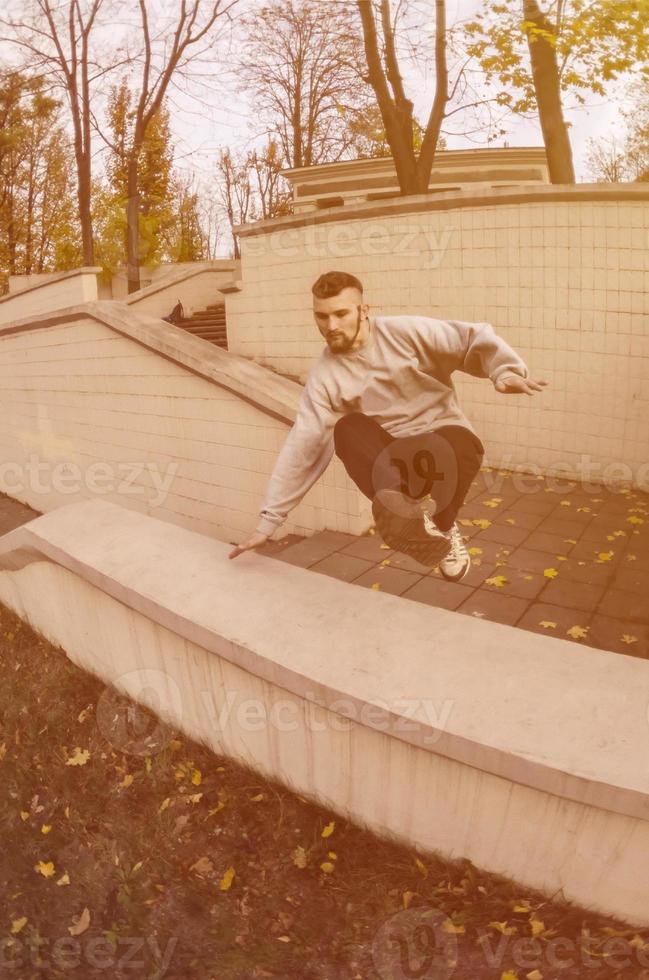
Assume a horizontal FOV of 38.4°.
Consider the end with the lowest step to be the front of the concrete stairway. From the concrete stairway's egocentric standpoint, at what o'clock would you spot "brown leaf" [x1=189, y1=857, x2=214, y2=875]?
The brown leaf is roughly at 12 o'clock from the concrete stairway.

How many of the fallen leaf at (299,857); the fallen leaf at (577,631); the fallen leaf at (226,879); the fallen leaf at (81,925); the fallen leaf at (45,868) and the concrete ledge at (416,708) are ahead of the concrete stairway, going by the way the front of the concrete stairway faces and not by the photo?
6

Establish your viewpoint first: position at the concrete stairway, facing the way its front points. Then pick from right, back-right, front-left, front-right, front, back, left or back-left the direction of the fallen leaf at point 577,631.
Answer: front

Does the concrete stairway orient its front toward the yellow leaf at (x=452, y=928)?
yes

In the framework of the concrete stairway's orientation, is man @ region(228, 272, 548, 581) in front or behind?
in front

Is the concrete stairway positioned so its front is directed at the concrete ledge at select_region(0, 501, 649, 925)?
yes

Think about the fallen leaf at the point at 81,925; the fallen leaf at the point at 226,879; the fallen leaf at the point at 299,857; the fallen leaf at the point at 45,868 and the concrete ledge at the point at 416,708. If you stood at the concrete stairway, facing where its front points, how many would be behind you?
0

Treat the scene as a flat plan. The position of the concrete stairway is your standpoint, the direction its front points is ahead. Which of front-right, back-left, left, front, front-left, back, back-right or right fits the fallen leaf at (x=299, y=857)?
front

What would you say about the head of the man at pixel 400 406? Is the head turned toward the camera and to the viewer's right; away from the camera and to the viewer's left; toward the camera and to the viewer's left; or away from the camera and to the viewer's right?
toward the camera and to the viewer's left

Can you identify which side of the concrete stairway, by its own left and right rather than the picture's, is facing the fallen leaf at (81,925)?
front

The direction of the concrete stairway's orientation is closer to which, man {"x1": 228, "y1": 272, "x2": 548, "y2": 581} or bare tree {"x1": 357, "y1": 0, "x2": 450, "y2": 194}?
the man

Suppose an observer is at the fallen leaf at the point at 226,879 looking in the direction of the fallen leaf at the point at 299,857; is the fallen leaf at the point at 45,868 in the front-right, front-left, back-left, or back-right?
back-left

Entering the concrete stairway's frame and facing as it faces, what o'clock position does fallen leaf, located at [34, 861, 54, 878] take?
The fallen leaf is roughly at 12 o'clock from the concrete stairway.

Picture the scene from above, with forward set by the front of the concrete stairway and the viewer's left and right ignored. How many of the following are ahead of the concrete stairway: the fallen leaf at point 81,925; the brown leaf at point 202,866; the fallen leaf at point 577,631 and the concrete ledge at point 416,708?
4

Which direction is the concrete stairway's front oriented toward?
toward the camera
